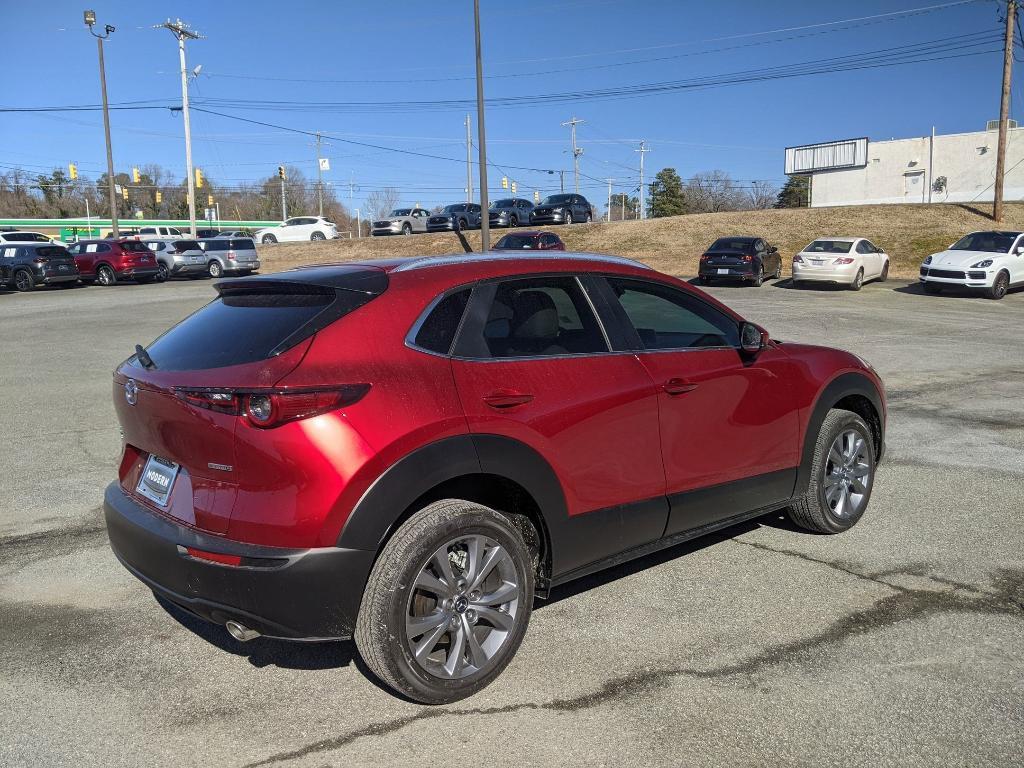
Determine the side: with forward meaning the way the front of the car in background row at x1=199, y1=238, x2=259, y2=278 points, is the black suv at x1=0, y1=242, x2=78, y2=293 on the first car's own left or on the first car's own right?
on the first car's own left

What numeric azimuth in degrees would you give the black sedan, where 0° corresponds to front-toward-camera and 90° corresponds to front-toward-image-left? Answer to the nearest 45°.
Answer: approximately 225°

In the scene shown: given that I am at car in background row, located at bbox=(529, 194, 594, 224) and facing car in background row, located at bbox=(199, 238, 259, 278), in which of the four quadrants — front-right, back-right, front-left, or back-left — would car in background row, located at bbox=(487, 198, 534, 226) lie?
front-right

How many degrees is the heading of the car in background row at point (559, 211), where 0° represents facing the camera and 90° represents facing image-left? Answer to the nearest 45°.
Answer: approximately 45°

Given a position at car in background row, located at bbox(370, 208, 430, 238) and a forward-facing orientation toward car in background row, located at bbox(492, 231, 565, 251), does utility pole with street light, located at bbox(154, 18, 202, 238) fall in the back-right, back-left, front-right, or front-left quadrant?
back-right

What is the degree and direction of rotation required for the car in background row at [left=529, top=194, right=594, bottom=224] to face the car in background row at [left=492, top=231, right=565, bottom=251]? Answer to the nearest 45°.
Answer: approximately 45° to its left

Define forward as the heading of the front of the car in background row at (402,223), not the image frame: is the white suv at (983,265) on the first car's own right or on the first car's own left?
on the first car's own left

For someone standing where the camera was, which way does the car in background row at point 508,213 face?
facing the viewer and to the left of the viewer

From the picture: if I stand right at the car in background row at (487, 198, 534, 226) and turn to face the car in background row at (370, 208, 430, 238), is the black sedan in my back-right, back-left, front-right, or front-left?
back-left

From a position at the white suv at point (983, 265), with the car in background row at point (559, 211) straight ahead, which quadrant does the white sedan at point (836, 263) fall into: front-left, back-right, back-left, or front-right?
front-left

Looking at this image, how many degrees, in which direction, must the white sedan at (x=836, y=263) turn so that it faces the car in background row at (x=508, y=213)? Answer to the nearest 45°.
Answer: approximately 90° to its left

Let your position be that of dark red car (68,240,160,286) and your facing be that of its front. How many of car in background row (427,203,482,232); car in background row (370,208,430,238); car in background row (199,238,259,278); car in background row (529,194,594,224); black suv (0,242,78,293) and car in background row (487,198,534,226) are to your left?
1

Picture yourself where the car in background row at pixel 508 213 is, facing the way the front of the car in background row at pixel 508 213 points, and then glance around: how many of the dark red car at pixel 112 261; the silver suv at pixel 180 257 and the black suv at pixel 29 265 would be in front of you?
3

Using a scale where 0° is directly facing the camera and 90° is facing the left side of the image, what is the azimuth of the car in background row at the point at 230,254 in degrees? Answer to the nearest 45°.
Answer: approximately 135°

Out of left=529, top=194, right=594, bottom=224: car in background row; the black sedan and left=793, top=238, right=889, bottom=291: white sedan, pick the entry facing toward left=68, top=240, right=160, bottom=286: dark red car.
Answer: the car in background row

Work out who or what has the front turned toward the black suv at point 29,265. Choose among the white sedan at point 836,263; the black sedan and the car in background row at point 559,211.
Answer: the car in background row
